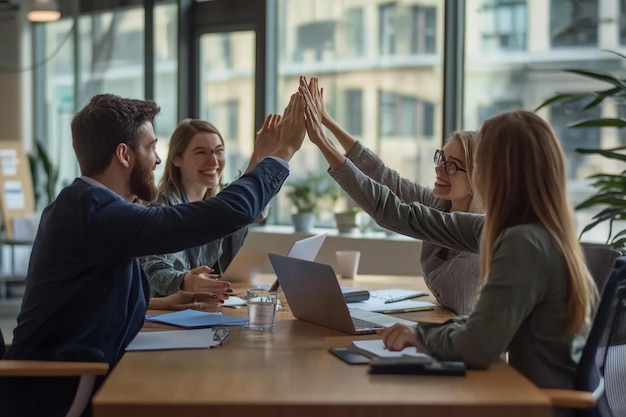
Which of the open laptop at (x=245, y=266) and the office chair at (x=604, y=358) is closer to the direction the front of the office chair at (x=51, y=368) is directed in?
the office chair

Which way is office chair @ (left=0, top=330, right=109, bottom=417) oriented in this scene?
to the viewer's right

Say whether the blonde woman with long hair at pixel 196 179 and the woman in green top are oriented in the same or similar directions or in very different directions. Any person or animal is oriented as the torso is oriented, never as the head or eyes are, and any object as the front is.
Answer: very different directions

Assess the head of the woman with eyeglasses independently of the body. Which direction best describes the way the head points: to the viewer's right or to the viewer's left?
to the viewer's left

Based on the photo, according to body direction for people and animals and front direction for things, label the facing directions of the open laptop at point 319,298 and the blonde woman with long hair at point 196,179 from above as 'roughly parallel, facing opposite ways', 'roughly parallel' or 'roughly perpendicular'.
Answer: roughly perpendicular

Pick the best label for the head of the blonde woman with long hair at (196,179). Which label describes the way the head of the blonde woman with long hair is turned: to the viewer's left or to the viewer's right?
to the viewer's right

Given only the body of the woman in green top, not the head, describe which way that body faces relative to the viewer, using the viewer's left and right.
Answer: facing away from the viewer and to the left of the viewer

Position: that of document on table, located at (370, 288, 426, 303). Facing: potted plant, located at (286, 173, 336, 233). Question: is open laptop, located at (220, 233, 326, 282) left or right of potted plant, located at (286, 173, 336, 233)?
left

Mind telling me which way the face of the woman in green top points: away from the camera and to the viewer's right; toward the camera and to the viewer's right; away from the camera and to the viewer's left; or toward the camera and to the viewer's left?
away from the camera and to the viewer's left

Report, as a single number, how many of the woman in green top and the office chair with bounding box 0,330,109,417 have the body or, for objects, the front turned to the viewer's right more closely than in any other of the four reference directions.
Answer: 1

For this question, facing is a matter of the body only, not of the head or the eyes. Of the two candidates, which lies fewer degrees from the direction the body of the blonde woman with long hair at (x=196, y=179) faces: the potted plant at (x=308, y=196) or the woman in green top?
the woman in green top
